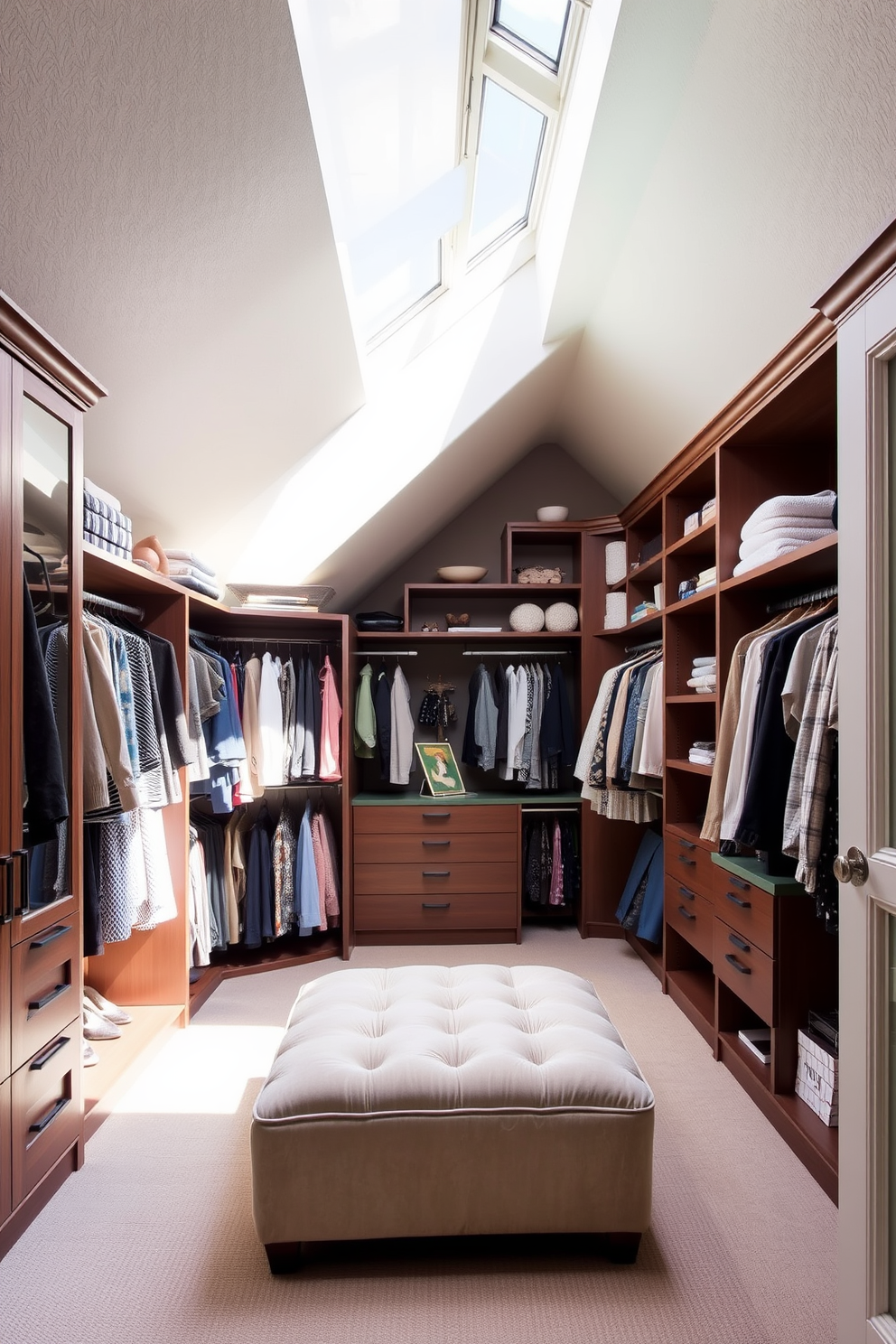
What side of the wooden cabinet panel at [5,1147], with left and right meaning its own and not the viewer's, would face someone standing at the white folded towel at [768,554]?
front

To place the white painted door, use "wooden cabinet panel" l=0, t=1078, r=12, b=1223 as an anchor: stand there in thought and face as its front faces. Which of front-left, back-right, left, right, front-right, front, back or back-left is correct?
front-right

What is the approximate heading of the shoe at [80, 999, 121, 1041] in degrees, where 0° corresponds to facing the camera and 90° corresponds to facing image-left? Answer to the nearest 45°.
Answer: approximately 270°

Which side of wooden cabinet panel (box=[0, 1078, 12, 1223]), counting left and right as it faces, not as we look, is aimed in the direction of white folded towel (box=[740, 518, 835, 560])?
front

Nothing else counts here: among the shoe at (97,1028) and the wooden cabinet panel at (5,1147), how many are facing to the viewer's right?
2

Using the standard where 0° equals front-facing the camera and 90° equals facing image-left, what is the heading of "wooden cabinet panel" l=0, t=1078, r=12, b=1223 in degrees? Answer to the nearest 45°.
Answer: approximately 270°
